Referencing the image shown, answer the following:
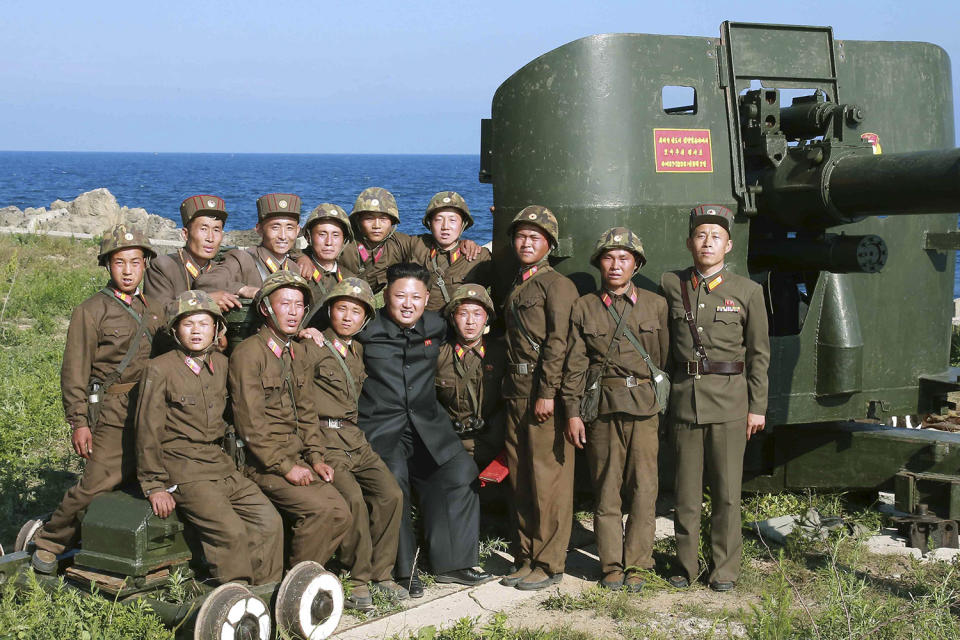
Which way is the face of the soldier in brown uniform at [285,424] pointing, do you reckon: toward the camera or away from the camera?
toward the camera

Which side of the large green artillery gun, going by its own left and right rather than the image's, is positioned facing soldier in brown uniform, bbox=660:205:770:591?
right

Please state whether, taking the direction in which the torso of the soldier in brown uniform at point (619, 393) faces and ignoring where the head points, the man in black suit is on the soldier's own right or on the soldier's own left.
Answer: on the soldier's own right

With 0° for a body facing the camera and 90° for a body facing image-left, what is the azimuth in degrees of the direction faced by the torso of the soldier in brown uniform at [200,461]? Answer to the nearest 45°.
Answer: approximately 315°

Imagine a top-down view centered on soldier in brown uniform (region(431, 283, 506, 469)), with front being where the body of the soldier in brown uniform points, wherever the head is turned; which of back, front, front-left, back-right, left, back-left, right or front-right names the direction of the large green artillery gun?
left

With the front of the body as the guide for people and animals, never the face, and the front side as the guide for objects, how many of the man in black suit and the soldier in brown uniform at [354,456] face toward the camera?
2

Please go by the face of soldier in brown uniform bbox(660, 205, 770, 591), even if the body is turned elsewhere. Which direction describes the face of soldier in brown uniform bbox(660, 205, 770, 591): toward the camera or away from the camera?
toward the camera

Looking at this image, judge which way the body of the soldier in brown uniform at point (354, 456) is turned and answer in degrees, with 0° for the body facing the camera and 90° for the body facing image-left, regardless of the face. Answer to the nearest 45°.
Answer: approximately 0°

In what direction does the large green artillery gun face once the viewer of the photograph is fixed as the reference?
facing the viewer and to the right of the viewer

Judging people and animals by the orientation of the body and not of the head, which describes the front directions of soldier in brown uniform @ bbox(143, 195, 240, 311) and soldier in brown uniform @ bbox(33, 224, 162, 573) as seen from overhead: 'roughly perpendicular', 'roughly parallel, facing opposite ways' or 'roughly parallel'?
roughly parallel

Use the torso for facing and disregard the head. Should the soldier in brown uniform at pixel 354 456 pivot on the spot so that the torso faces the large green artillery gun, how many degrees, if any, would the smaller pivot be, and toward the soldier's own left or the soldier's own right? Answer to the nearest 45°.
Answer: approximately 90° to the soldier's own left

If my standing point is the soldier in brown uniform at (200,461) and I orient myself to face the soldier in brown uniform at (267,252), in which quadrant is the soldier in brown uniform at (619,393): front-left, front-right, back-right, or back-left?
front-right

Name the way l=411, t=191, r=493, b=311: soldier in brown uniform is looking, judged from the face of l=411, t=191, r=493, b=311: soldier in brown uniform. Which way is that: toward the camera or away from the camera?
toward the camera

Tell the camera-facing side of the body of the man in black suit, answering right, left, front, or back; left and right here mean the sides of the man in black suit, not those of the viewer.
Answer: front

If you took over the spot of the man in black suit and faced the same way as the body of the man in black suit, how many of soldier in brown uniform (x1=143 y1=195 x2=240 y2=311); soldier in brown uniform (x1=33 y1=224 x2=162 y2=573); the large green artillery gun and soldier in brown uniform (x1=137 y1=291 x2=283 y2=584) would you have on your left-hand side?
1
